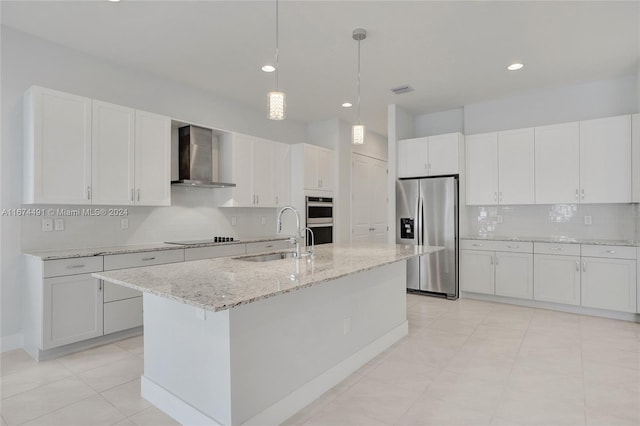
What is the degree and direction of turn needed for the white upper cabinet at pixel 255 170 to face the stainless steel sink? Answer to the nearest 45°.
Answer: approximately 45° to its right

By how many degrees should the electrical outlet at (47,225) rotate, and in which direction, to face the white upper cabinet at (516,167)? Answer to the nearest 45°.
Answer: approximately 90° to its left

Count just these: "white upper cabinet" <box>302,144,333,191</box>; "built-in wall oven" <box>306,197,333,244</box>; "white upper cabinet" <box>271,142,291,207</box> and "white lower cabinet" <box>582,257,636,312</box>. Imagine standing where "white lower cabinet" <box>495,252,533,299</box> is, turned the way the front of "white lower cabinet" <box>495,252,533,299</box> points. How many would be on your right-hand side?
3

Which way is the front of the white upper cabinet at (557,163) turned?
toward the camera

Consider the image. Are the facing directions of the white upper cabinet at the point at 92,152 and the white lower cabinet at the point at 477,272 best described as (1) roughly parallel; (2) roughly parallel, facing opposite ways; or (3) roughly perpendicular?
roughly perpendicular

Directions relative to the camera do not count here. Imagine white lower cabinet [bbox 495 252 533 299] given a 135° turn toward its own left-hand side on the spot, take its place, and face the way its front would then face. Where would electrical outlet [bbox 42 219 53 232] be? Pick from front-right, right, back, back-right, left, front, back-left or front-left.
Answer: back

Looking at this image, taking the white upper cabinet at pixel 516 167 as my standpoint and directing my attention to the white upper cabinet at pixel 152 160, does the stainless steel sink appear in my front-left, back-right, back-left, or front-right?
front-left

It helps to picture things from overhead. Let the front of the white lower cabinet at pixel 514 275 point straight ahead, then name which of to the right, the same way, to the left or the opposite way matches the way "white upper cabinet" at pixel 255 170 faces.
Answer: to the left

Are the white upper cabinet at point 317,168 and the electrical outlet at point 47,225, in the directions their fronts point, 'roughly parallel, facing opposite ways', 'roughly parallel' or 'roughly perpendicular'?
roughly parallel

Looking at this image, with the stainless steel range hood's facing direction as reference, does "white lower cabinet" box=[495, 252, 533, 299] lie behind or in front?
in front

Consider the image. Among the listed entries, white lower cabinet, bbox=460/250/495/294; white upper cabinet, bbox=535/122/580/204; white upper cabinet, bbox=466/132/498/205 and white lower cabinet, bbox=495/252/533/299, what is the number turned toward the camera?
4

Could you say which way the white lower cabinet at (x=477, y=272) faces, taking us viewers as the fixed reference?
facing the viewer

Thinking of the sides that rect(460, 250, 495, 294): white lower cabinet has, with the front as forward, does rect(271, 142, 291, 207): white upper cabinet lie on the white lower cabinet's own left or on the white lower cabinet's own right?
on the white lower cabinet's own right

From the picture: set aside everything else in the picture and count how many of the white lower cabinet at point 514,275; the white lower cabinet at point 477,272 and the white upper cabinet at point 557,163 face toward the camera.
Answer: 3
